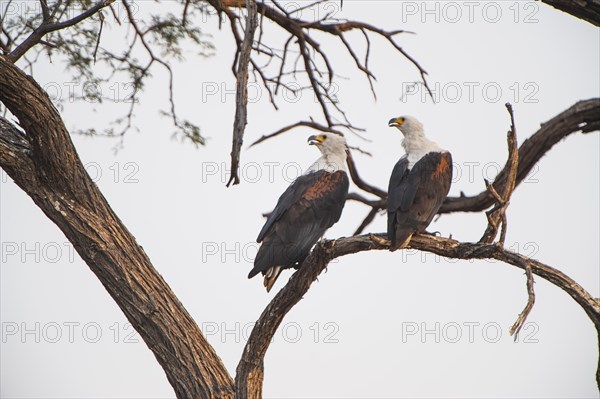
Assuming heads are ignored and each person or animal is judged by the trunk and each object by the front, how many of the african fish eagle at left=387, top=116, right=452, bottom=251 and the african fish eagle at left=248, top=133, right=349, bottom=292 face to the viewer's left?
0

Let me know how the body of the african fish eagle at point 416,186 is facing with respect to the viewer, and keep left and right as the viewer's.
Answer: facing away from the viewer and to the right of the viewer

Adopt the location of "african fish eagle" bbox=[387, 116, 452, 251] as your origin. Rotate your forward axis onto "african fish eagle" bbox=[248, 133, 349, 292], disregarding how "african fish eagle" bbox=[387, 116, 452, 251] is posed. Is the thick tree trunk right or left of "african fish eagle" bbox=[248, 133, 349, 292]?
left

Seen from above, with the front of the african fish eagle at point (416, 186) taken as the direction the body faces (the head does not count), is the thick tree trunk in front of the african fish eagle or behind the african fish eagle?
behind

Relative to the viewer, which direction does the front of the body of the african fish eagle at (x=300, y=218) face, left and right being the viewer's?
facing away from the viewer and to the right of the viewer

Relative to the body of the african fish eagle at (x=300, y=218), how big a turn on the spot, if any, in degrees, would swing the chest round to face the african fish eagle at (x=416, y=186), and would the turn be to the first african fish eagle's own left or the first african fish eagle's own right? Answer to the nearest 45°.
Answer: approximately 90° to the first african fish eagle's own right

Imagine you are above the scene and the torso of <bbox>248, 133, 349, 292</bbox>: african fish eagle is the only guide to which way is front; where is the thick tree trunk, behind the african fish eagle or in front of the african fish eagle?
behind

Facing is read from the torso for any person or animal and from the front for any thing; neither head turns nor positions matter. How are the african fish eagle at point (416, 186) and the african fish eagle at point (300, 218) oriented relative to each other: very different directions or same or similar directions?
same or similar directions
